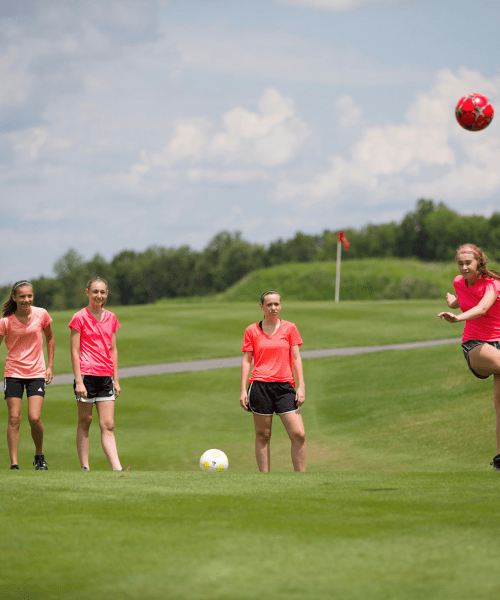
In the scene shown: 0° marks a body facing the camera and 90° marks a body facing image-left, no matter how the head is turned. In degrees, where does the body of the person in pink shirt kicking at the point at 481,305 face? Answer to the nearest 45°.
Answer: approximately 45°

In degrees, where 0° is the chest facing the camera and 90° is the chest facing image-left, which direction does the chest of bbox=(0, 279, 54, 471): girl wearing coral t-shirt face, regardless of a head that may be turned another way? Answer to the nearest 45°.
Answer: approximately 0°

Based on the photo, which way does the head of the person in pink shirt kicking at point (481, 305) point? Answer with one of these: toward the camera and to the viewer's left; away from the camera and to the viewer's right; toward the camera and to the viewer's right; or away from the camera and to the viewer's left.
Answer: toward the camera and to the viewer's left

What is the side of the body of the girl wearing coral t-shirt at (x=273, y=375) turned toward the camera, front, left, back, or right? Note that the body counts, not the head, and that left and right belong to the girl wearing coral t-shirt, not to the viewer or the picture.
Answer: front

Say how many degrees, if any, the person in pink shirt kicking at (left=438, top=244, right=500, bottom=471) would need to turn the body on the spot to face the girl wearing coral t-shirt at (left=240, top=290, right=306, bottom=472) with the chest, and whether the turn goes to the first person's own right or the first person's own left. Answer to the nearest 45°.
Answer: approximately 45° to the first person's own right

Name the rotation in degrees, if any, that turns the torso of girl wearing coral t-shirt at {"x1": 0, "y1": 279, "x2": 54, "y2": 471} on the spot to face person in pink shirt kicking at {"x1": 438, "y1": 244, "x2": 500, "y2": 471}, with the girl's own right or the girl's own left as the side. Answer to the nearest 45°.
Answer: approximately 45° to the girl's own left

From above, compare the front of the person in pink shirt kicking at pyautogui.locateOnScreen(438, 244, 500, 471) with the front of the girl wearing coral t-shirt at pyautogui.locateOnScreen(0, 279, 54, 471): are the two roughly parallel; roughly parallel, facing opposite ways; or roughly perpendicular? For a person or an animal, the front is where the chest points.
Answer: roughly perpendicular

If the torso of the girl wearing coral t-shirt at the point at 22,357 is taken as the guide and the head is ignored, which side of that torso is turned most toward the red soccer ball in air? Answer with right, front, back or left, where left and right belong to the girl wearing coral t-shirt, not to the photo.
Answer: left

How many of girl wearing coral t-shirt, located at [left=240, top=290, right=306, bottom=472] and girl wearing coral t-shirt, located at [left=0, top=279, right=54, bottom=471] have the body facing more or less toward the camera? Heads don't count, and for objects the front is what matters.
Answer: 2
